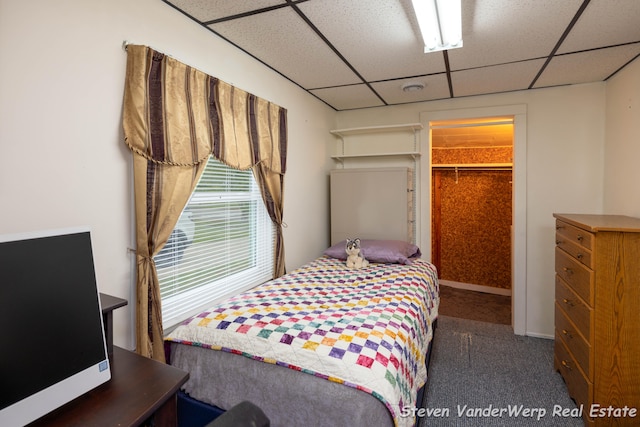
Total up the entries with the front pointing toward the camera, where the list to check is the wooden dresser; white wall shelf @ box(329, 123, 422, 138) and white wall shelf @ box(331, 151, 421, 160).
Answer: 2

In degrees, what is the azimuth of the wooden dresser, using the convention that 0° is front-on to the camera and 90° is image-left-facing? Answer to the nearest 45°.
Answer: approximately 90°

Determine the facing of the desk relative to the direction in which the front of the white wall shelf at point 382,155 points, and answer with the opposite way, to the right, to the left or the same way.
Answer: to the left

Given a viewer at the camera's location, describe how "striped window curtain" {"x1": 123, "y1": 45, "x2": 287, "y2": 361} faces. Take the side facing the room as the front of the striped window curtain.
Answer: facing the viewer and to the right of the viewer

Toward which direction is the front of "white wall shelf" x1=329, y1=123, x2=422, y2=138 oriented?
toward the camera

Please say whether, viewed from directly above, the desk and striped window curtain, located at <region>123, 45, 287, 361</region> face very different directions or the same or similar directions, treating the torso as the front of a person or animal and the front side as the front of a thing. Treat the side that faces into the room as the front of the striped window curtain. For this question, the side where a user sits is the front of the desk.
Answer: same or similar directions

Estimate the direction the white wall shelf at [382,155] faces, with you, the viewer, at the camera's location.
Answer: facing the viewer

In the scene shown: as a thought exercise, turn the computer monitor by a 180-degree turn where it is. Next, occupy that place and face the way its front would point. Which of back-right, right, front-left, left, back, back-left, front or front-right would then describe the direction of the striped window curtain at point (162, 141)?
right

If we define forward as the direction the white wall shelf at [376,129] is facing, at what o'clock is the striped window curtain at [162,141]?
The striped window curtain is roughly at 1 o'clock from the white wall shelf.

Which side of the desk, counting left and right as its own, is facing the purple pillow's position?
left
